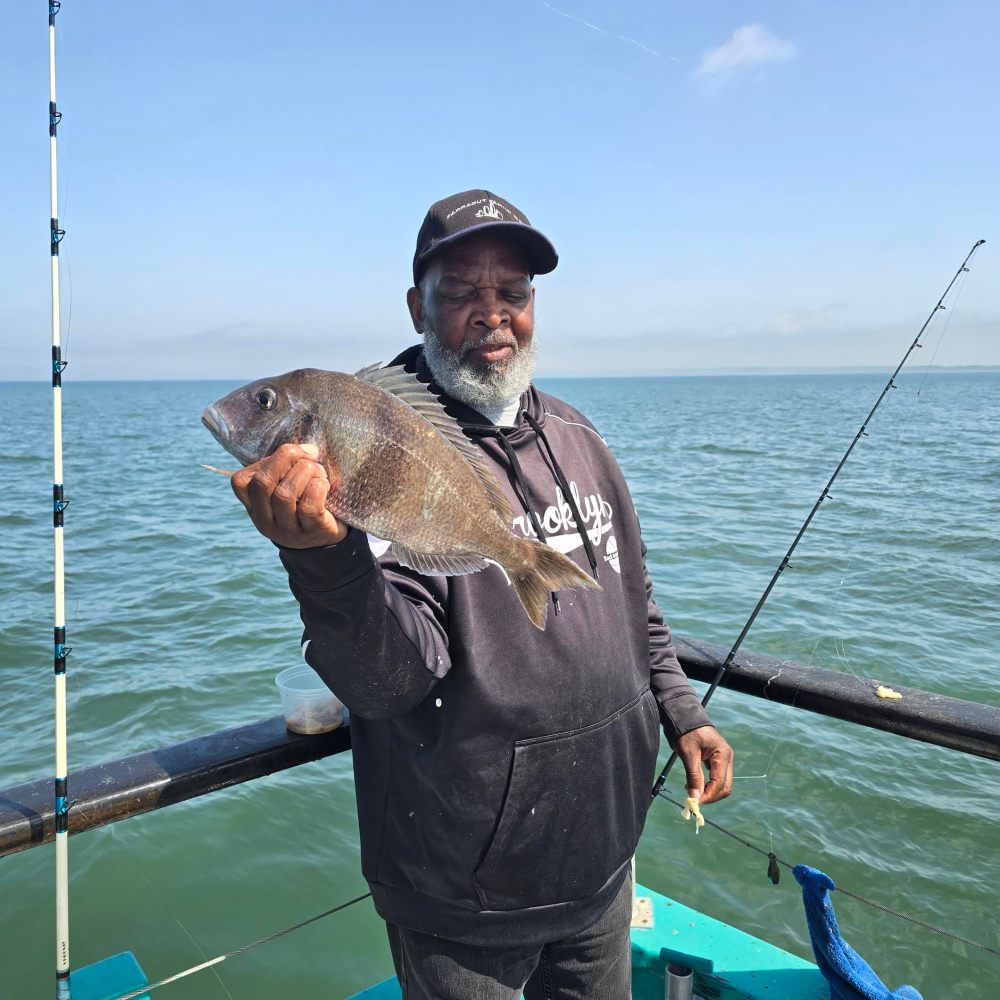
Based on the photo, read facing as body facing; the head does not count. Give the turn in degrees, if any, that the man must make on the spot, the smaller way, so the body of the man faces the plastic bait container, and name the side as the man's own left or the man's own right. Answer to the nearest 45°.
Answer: approximately 180°

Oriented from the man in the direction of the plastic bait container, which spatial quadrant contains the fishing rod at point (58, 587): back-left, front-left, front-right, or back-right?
front-left

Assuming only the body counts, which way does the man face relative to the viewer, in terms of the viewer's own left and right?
facing the viewer and to the right of the viewer

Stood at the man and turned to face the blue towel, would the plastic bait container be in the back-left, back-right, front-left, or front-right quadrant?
back-left

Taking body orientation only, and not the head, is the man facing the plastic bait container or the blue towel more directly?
the blue towel

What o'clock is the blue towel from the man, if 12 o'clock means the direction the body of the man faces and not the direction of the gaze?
The blue towel is roughly at 10 o'clock from the man.
